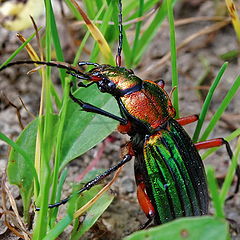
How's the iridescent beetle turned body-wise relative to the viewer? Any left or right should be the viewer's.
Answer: facing away from the viewer and to the left of the viewer

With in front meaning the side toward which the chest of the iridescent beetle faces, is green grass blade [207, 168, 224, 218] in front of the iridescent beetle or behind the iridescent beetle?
behind

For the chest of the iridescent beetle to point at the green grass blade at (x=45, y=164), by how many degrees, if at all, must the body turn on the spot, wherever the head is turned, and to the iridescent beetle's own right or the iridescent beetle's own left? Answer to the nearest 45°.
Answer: approximately 90° to the iridescent beetle's own left

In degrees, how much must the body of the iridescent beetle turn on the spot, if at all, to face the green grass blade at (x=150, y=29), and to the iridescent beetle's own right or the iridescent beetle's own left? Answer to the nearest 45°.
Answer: approximately 45° to the iridescent beetle's own right
